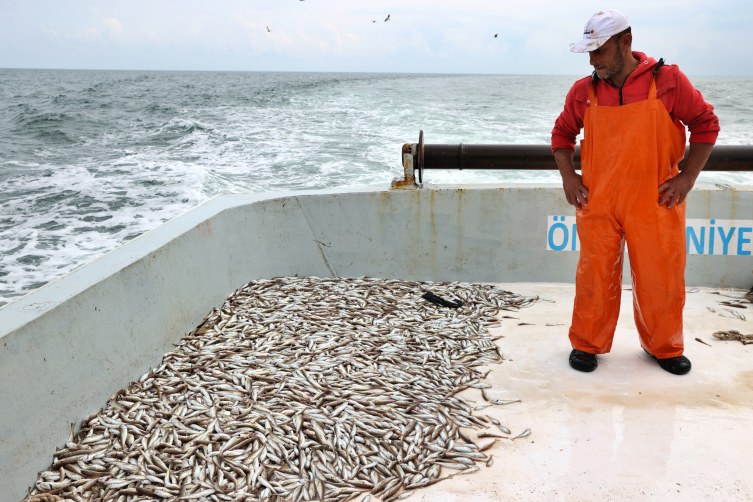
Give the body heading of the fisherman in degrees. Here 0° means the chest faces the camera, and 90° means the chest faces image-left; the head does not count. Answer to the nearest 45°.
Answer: approximately 0°
